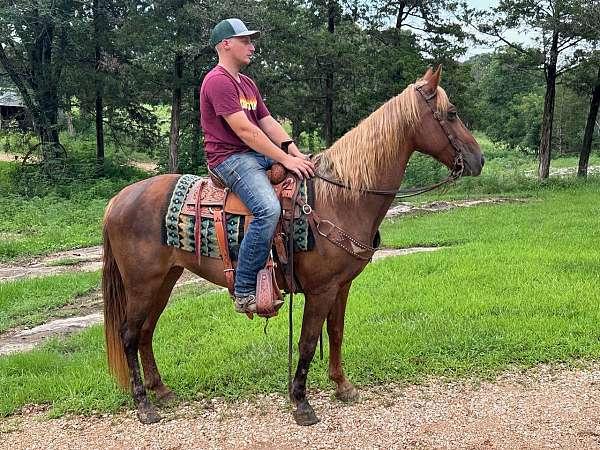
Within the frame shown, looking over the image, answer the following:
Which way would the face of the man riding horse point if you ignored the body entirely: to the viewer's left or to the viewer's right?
to the viewer's right

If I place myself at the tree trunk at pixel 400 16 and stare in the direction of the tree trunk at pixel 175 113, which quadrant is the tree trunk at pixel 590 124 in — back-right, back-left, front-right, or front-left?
back-left

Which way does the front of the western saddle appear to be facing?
to the viewer's right

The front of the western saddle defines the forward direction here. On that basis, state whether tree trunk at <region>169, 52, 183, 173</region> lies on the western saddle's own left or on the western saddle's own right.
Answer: on the western saddle's own left

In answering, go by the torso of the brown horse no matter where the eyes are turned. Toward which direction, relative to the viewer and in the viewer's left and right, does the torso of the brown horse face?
facing to the right of the viewer

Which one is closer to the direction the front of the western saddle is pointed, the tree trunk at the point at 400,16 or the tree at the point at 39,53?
the tree trunk

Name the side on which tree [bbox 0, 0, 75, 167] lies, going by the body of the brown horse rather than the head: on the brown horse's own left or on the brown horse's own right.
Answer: on the brown horse's own left
